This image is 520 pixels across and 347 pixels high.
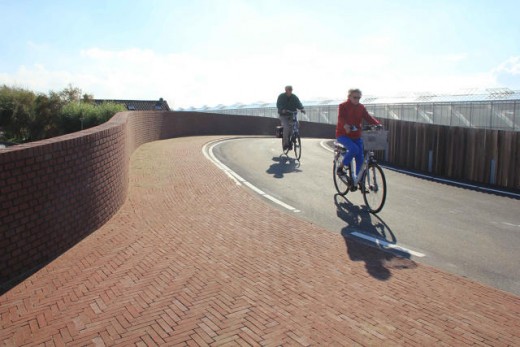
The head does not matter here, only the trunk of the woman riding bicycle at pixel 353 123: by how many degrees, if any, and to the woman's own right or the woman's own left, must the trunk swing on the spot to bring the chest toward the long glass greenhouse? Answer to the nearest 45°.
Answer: approximately 135° to the woman's own left

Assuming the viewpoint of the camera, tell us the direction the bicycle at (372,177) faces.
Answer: facing the viewer and to the right of the viewer

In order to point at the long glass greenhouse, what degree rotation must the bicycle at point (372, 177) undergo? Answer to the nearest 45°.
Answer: approximately 135° to its left

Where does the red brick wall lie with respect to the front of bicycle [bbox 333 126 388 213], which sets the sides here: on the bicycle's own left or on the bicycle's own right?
on the bicycle's own right

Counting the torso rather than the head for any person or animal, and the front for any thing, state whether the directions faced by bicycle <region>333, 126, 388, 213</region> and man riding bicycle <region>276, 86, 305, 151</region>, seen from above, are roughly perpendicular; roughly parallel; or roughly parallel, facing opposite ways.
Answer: roughly parallel

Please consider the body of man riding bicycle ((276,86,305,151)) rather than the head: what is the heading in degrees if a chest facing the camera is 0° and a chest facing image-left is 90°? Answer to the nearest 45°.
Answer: approximately 315°

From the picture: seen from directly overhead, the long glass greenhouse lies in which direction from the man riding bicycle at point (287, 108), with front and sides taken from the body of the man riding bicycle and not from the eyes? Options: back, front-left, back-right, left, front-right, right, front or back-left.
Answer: left

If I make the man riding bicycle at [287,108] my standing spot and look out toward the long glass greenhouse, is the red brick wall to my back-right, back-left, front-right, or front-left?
back-right

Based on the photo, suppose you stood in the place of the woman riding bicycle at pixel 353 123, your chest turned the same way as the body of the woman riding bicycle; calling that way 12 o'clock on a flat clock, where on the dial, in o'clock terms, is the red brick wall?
The red brick wall is roughly at 3 o'clock from the woman riding bicycle.

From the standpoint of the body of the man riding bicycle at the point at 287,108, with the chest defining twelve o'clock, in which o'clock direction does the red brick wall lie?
The red brick wall is roughly at 2 o'clock from the man riding bicycle.

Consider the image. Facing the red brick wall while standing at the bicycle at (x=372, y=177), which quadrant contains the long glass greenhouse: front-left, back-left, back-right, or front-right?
back-right
